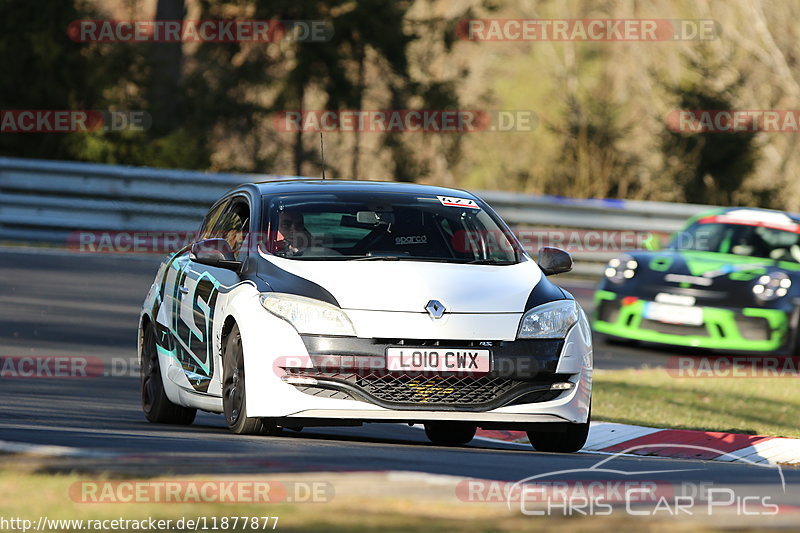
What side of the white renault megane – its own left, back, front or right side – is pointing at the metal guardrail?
back

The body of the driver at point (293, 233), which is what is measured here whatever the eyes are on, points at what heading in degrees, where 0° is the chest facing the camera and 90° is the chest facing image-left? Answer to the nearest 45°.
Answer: approximately 0°

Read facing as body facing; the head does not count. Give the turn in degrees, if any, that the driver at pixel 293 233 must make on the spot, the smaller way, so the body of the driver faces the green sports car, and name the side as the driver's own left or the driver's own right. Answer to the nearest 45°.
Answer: approximately 135° to the driver's own left

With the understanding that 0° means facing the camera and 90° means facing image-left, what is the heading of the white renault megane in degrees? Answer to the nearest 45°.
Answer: approximately 0°

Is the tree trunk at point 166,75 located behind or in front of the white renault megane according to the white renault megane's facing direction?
behind

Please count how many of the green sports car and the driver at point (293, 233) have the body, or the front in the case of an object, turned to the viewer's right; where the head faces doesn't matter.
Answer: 0

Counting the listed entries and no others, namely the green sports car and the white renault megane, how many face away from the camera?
0

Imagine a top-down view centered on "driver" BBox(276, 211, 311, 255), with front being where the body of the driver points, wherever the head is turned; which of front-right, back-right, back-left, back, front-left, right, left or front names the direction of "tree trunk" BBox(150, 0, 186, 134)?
back

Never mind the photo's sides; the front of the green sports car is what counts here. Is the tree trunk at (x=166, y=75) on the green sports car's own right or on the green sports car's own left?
on the green sports car's own right

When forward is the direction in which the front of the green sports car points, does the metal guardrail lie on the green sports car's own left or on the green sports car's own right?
on the green sports car's own right
